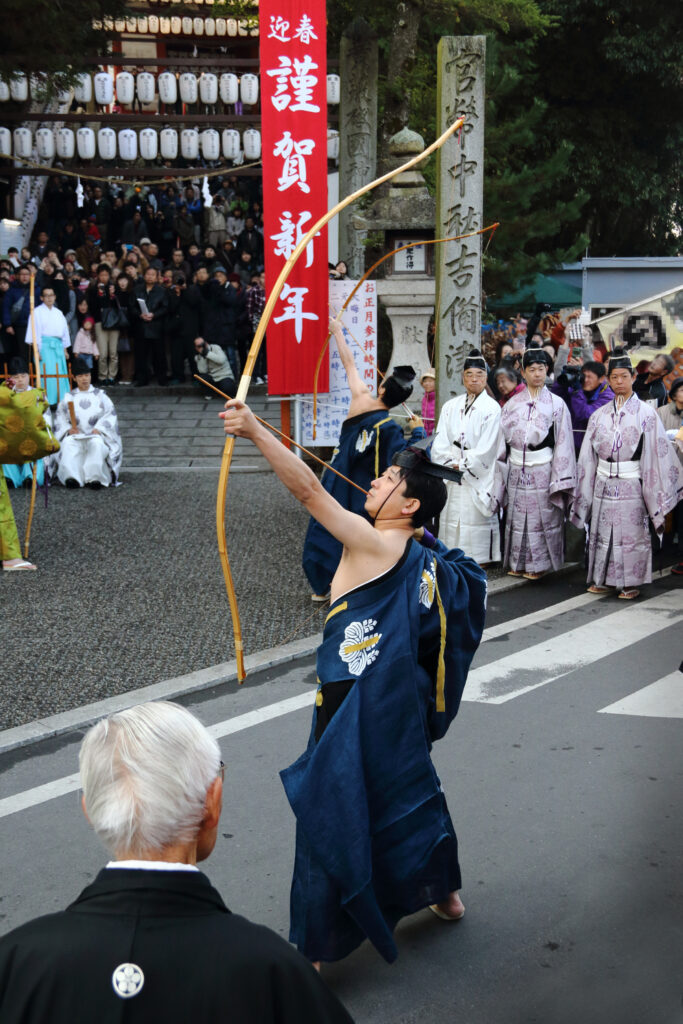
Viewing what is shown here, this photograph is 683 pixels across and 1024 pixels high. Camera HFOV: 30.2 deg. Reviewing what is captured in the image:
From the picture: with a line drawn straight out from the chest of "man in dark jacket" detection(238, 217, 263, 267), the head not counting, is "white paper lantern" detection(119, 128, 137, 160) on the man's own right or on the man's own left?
on the man's own right

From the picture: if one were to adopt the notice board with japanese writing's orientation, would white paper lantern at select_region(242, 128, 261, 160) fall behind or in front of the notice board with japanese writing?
behind

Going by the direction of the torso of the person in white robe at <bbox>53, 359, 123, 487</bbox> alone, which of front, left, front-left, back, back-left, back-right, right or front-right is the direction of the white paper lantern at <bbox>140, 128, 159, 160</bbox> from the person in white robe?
back

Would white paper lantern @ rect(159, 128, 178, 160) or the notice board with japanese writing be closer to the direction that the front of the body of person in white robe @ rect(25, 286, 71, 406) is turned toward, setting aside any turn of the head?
the notice board with japanese writing

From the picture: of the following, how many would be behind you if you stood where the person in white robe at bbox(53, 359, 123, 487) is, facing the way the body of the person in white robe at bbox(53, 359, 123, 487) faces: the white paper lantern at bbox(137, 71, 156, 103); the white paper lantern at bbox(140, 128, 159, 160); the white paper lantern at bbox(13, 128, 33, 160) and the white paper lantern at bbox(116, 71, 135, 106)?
4

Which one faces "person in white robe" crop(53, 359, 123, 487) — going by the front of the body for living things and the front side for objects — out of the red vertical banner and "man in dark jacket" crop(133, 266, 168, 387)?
the man in dark jacket

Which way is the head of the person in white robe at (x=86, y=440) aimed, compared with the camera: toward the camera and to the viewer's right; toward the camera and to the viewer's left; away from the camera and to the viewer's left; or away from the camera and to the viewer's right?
toward the camera and to the viewer's right
